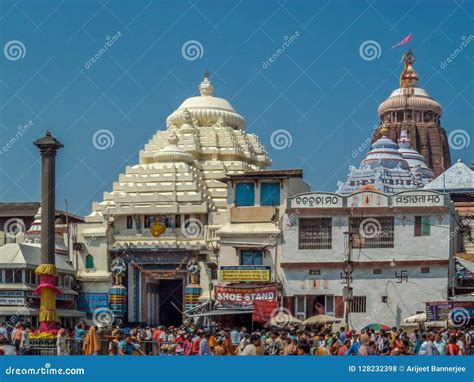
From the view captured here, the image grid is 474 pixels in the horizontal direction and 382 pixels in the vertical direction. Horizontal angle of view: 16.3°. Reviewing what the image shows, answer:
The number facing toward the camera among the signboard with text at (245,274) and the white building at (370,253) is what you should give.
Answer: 2

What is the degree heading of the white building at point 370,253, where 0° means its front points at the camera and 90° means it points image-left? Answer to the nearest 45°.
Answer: approximately 0°

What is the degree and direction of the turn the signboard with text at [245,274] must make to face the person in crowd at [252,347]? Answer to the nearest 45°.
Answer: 0° — it already faces them

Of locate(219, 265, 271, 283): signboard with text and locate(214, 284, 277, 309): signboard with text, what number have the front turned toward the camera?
2

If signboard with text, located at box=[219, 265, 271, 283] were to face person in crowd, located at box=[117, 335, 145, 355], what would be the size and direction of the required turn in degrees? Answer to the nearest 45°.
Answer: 0° — it already faces them
